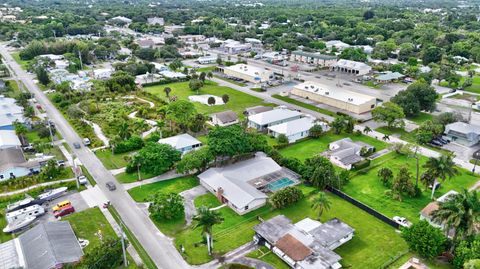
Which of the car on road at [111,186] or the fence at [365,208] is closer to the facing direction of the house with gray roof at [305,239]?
the car on road

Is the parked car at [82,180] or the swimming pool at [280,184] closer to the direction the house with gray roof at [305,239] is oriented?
the parked car

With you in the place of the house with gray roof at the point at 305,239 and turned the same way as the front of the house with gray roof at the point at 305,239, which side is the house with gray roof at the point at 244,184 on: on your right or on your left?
on your right

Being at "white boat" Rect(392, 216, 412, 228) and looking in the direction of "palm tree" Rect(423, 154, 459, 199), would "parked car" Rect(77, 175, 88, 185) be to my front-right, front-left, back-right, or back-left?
back-left

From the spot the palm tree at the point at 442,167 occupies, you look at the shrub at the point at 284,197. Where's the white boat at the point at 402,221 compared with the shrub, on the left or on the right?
left

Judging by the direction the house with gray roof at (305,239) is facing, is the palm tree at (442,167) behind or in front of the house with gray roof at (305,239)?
behind

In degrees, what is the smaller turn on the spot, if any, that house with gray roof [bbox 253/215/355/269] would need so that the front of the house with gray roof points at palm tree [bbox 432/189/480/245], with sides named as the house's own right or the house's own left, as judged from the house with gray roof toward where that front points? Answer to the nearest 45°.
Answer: approximately 135° to the house's own left

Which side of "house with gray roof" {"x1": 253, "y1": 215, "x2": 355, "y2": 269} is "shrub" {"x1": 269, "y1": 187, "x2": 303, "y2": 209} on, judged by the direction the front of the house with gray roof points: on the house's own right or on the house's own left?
on the house's own right

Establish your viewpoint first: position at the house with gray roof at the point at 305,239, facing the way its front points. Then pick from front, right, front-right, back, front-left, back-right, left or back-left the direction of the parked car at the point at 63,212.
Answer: front-right

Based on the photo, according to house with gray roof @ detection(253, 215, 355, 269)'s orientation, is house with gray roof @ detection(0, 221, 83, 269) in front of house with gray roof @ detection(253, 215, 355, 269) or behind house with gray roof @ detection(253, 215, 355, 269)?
in front

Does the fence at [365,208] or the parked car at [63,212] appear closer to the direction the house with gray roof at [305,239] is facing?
the parked car

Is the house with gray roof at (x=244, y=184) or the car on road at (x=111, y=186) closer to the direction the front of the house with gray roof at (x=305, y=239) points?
the car on road

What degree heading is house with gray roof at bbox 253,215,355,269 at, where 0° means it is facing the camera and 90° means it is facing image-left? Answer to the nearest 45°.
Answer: approximately 45°

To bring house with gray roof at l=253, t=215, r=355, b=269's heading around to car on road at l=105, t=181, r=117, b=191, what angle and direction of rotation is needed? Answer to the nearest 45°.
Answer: approximately 45° to its right
